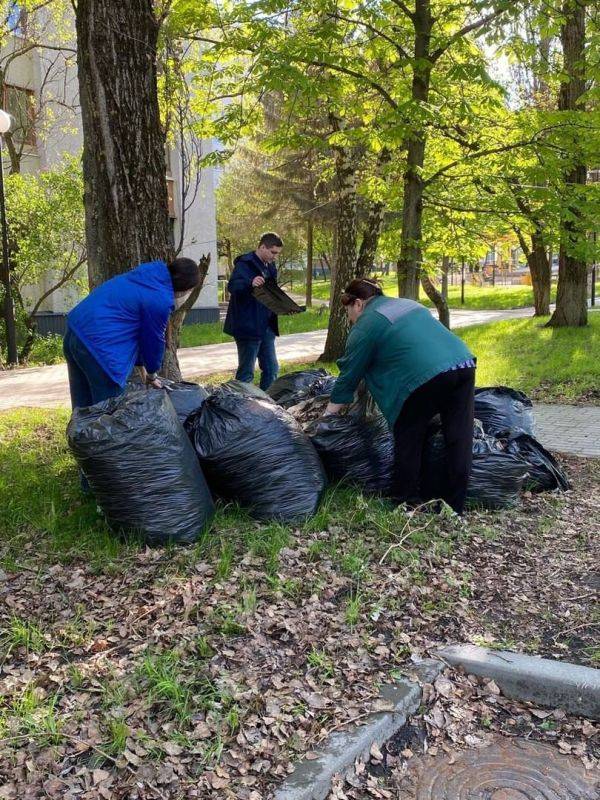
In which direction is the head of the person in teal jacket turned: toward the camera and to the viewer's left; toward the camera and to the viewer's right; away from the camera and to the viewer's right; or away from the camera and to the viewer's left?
away from the camera and to the viewer's left

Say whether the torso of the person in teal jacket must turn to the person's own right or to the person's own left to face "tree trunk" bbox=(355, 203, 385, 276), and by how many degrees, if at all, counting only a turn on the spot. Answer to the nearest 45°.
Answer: approximately 45° to the person's own right

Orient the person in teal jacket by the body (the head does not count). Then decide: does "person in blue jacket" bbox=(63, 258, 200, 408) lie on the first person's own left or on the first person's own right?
on the first person's own left

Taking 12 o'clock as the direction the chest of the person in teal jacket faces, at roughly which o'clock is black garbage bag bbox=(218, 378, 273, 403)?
The black garbage bag is roughly at 11 o'clock from the person in teal jacket.

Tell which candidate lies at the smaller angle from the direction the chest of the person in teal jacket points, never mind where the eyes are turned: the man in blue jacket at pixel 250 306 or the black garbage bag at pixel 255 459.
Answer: the man in blue jacket

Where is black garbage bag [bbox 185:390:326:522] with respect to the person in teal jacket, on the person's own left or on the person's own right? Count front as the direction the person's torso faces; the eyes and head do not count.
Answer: on the person's own left

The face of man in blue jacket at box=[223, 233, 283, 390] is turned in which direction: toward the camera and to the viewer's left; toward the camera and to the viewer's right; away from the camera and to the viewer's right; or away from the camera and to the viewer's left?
toward the camera and to the viewer's right

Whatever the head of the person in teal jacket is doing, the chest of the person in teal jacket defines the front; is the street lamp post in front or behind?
in front

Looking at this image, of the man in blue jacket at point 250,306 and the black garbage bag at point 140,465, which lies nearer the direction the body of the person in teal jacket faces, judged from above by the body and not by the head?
the man in blue jacket

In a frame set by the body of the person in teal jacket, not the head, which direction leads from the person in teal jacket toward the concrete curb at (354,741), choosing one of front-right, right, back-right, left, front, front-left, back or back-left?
back-left

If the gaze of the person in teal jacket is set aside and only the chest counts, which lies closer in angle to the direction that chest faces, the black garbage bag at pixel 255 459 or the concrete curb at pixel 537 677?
the black garbage bag

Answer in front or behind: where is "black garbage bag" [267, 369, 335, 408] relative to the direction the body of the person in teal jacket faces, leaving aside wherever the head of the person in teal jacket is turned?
in front

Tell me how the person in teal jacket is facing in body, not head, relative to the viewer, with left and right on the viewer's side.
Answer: facing away from the viewer and to the left of the viewer
